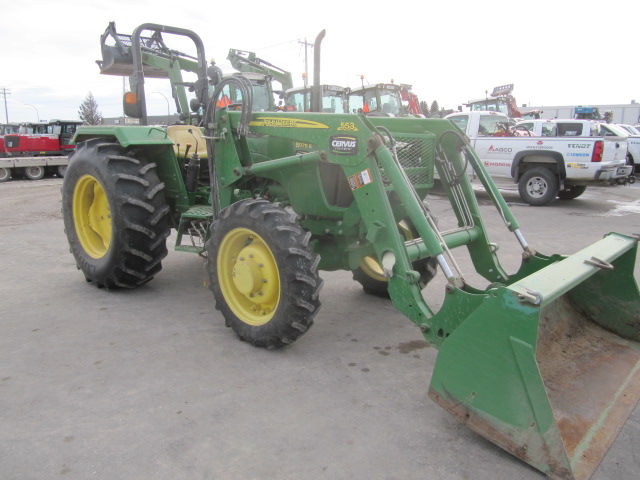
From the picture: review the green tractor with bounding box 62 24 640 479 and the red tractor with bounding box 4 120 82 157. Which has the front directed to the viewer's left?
the red tractor

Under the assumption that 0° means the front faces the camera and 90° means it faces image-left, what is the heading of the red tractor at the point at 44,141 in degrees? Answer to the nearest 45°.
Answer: approximately 90°

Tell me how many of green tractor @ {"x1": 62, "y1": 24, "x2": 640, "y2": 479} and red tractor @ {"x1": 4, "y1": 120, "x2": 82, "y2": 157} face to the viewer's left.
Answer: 1

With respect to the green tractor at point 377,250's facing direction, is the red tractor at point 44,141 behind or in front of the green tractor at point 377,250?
behind

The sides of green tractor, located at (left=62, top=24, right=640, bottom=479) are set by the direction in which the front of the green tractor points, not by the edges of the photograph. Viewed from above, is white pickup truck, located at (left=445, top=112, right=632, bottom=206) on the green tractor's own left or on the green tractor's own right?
on the green tractor's own left

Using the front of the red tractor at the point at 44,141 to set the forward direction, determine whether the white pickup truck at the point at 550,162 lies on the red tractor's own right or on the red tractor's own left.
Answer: on the red tractor's own left

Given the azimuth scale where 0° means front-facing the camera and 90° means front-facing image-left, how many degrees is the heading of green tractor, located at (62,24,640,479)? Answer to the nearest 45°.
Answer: approximately 315°
